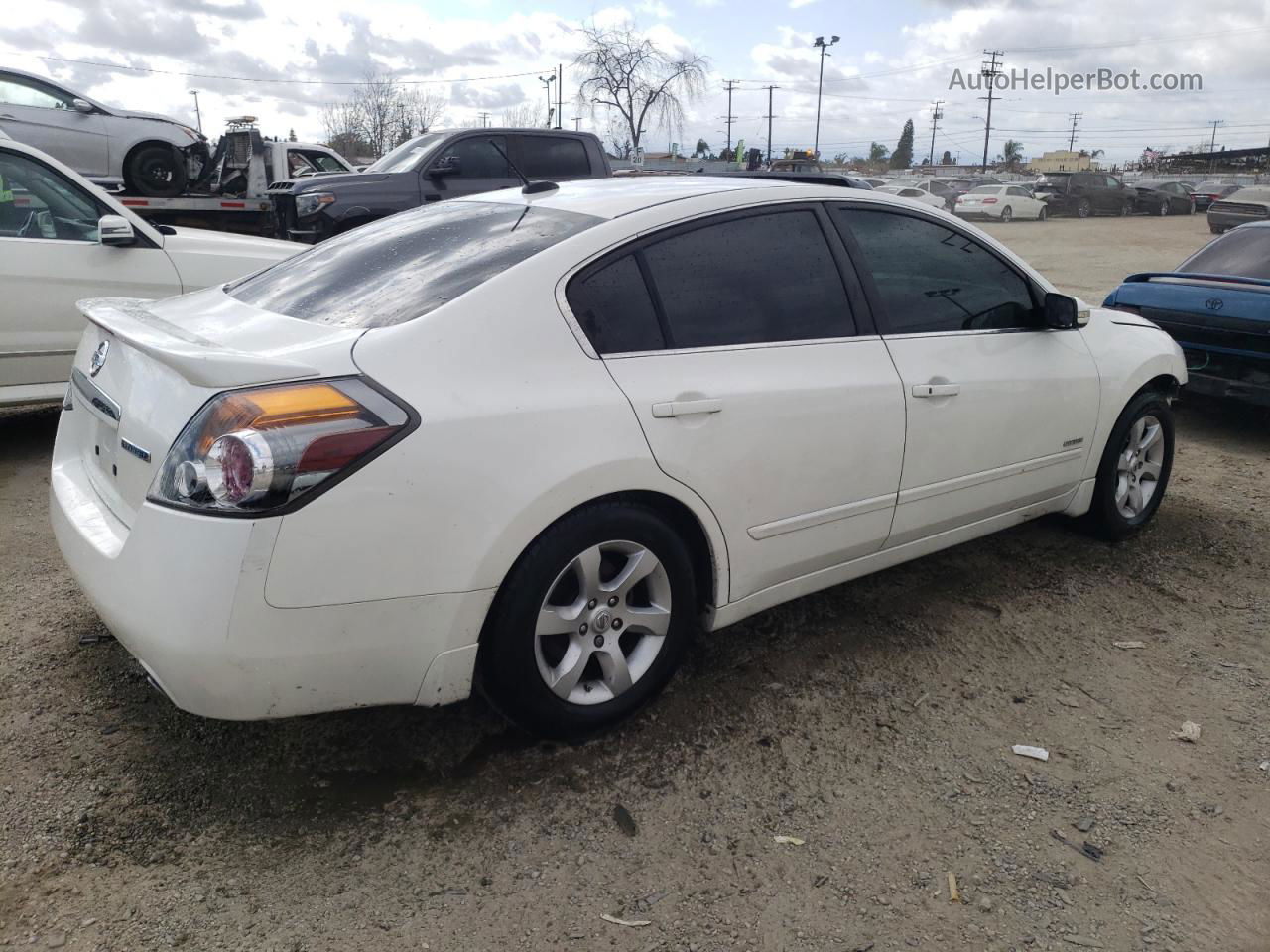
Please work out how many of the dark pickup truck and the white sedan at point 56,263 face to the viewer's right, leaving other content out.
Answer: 1

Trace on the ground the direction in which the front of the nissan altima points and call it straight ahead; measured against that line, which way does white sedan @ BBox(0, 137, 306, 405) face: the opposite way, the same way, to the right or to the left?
the same way

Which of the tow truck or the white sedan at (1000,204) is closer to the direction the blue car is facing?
the white sedan

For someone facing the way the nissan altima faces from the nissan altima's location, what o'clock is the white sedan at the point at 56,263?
The white sedan is roughly at 9 o'clock from the nissan altima.

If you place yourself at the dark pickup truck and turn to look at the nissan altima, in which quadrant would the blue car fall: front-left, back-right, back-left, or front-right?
front-left

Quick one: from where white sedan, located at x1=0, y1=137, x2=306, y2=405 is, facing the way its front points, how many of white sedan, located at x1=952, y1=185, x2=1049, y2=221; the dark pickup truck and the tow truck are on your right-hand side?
0

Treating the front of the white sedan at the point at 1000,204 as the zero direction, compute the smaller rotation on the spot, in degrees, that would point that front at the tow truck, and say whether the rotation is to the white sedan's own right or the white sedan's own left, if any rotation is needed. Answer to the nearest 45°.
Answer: approximately 135° to the white sedan's own right

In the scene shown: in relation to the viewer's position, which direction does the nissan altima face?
facing away from the viewer and to the right of the viewer

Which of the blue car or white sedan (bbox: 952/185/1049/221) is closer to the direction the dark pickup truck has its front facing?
the blue car

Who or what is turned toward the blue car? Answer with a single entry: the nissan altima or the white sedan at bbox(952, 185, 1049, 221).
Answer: the nissan altima

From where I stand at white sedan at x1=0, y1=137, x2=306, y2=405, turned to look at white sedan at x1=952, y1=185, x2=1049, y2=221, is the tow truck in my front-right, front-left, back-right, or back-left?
front-left

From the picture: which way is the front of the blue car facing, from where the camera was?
facing away from the viewer and to the right of the viewer

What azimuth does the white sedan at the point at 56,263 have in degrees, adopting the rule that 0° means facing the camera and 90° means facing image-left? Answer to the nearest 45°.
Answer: approximately 270°

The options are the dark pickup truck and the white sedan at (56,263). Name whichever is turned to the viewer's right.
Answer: the white sedan

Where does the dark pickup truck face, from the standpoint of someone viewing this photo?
facing the viewer and to the left of the viewer

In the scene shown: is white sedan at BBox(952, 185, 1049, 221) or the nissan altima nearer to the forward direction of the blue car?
the white sedan
